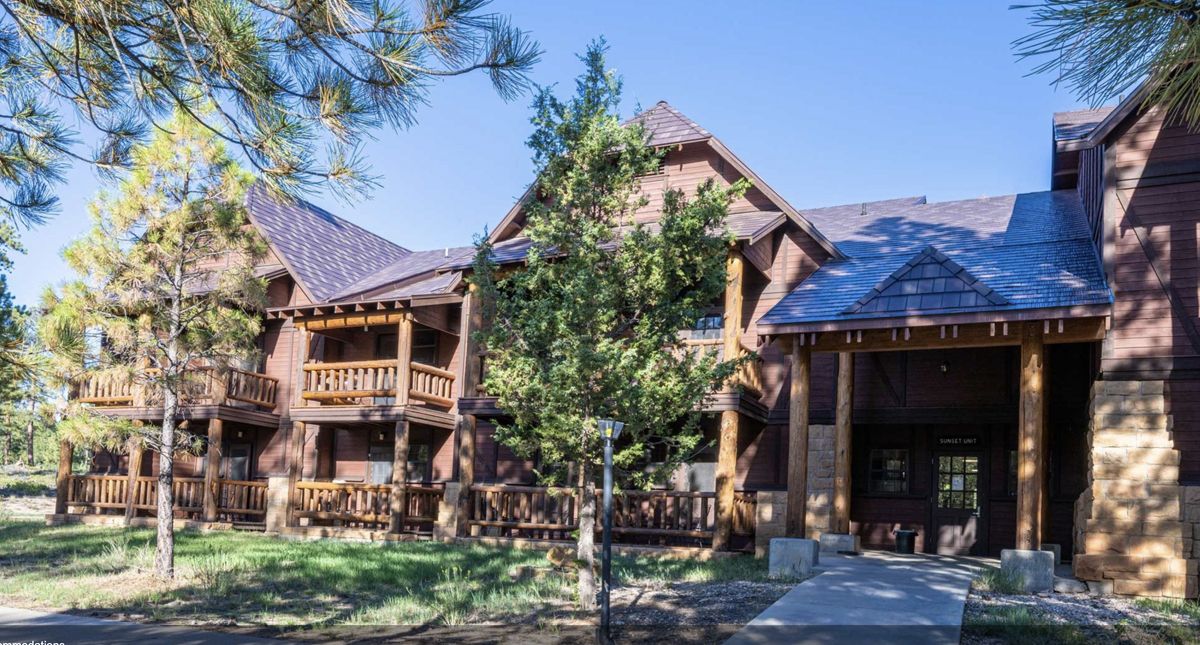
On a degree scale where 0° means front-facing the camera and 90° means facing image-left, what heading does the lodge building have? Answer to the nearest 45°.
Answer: approximately 0°

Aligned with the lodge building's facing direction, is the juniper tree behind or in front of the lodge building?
in front

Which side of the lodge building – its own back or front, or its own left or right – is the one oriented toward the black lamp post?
front
